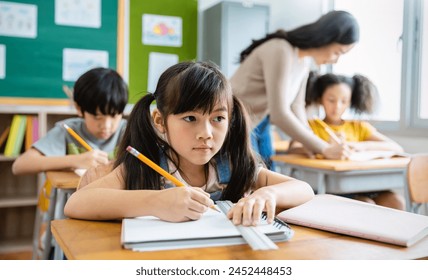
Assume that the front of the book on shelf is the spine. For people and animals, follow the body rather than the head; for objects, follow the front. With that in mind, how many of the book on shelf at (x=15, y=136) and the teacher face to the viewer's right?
1

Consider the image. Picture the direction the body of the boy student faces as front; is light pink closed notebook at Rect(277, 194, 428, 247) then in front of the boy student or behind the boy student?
in front

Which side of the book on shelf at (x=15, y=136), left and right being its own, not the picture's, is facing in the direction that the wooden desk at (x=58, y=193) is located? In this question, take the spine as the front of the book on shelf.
front

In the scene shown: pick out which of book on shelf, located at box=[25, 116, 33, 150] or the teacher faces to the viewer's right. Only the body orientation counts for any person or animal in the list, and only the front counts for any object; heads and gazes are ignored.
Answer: the teacher

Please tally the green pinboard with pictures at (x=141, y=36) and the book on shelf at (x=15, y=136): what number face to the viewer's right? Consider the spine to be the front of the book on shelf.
0

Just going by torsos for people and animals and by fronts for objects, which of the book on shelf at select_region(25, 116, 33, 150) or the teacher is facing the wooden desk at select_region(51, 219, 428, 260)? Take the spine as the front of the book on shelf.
the book on shelf

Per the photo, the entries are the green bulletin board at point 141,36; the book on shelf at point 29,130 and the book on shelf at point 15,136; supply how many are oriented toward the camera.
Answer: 3

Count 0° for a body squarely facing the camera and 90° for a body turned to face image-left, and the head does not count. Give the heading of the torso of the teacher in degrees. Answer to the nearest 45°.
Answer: approximately 270°

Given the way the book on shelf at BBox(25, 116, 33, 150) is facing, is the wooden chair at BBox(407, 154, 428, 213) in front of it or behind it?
in front

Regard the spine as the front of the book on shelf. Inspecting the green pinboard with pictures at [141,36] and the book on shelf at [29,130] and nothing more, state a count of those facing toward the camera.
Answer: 2

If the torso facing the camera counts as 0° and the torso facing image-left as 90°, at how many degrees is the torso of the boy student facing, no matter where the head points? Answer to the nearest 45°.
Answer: approximately 315°

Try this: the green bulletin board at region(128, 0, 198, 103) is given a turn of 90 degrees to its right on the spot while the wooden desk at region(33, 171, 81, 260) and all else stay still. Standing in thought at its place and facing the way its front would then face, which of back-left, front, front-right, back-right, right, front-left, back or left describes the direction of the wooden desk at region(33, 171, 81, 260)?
left
